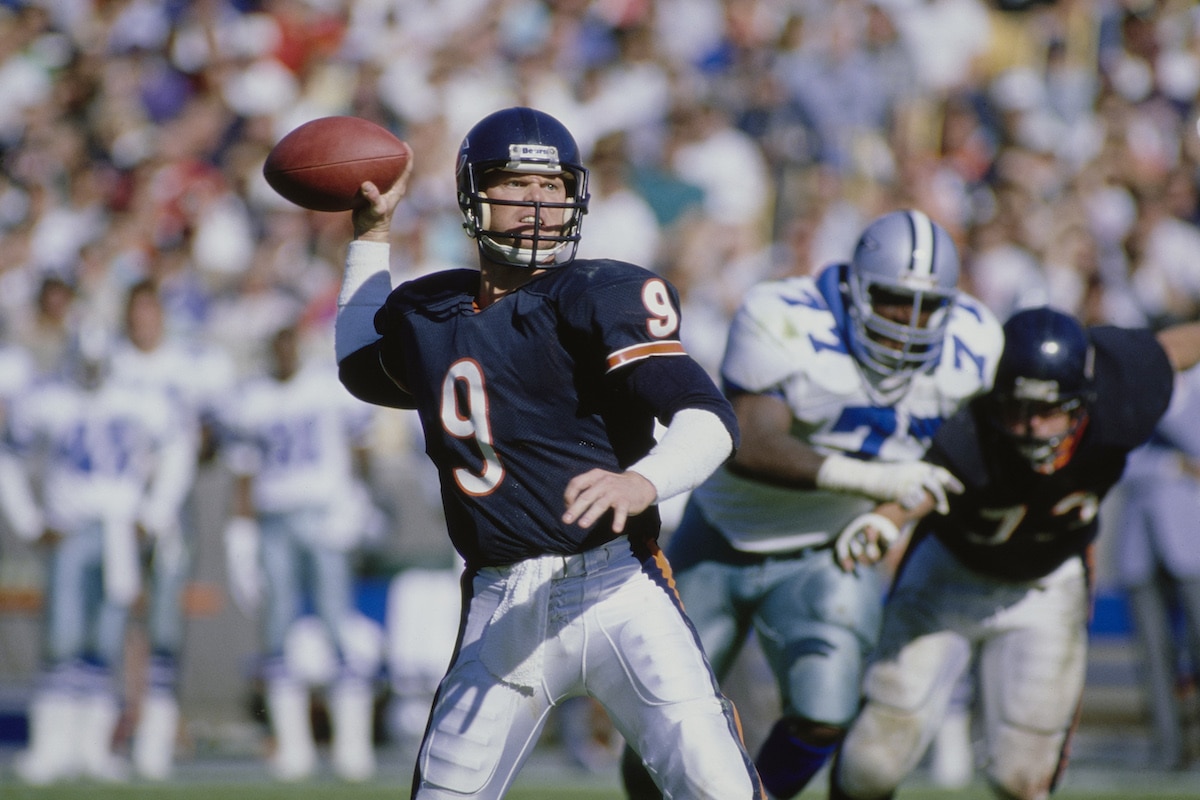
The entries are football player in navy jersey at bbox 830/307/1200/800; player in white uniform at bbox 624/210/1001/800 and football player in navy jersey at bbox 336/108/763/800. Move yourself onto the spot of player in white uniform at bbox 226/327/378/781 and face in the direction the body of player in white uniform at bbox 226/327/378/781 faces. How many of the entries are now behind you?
0

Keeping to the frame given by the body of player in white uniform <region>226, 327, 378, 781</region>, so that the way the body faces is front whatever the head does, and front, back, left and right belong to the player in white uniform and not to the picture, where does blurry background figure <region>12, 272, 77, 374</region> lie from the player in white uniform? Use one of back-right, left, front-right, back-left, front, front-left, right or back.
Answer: back-right

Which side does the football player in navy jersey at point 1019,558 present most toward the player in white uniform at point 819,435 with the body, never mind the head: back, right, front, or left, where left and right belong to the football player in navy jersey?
right

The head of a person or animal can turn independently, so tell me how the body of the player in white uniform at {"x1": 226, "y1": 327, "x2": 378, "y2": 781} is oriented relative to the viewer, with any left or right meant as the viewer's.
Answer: facing the viewer

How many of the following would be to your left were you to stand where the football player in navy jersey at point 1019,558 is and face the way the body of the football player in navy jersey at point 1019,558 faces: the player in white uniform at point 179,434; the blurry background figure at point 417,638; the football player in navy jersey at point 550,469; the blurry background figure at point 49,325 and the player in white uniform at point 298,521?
0

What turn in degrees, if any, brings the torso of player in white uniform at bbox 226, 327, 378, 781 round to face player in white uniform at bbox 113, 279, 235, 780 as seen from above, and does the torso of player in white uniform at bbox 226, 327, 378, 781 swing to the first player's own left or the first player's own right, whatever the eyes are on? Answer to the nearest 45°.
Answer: approximately 90° to the first player's own right

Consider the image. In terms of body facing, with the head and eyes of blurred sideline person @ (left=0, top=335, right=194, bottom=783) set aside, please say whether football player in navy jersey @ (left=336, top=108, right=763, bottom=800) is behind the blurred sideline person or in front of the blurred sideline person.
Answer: in front

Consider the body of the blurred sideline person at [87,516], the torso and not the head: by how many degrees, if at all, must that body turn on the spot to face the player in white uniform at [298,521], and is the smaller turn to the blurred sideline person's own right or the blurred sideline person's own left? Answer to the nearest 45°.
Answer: approximately 90° to the blurred sideline person's own left

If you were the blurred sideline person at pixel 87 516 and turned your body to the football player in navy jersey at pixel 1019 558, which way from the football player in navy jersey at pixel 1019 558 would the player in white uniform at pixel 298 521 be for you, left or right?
left

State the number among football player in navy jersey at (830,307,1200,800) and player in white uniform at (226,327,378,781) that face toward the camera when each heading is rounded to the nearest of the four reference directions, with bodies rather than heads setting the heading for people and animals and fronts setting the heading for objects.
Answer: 2

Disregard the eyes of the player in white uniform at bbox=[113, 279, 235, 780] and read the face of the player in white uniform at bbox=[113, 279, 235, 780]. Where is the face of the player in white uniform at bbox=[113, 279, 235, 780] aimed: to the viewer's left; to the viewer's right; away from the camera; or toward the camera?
toward the camera

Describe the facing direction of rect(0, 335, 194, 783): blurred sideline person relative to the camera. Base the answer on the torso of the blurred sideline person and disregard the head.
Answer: toward the camera

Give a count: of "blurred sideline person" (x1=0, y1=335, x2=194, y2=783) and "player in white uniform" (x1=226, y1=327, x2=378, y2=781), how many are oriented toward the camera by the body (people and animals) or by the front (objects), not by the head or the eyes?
2

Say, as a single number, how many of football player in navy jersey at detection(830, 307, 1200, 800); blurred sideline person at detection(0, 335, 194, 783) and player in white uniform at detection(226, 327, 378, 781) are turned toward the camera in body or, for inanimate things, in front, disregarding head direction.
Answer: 3

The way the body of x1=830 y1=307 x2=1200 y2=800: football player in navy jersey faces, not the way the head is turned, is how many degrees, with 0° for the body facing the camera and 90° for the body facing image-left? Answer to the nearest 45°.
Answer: approximately 0°

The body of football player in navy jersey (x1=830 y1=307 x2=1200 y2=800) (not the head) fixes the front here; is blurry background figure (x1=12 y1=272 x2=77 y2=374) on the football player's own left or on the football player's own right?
on the football player's own right

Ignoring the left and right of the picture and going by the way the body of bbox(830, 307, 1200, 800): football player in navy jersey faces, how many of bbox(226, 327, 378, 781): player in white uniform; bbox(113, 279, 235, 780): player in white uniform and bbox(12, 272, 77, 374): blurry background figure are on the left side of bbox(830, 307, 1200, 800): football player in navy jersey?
0

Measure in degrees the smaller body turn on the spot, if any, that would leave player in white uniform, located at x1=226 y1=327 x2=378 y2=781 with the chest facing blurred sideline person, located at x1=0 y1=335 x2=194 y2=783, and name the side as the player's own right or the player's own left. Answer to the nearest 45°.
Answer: approximately 90° to the player's own right

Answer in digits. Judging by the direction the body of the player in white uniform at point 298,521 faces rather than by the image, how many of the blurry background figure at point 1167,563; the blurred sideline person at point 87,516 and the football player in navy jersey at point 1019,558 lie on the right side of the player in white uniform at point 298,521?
1
